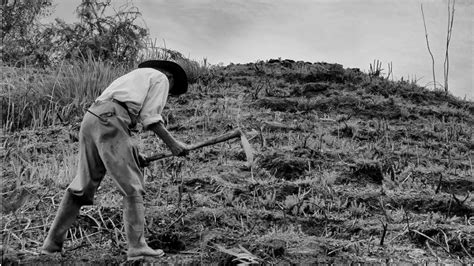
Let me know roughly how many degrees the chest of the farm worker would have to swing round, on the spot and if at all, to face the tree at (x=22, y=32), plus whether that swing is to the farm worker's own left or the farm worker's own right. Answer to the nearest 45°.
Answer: approximately 90° to the farm worker's own left

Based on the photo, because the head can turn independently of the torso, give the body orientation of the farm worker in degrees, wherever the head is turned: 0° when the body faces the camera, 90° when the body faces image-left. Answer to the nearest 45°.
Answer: approximately 270°

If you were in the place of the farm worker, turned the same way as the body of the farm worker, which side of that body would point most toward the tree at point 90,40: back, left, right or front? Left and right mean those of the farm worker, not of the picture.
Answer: left
